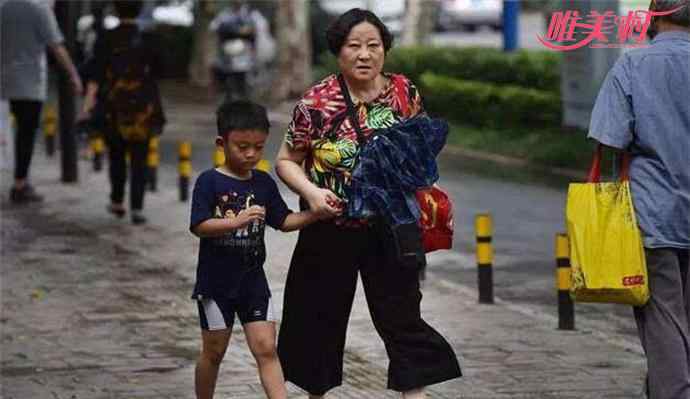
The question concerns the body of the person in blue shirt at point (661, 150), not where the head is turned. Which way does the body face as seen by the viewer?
away from the camera

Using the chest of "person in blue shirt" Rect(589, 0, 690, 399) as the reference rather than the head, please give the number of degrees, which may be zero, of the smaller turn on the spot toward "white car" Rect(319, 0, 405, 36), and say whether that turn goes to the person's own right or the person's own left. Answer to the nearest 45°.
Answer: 0° — they already face it

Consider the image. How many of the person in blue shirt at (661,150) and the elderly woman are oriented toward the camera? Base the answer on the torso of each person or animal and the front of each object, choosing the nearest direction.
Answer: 1

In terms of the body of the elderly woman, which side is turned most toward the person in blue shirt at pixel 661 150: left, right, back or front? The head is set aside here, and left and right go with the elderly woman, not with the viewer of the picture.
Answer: left

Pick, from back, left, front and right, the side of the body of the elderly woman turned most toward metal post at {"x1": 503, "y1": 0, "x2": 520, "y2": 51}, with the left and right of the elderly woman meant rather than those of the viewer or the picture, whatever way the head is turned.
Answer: back

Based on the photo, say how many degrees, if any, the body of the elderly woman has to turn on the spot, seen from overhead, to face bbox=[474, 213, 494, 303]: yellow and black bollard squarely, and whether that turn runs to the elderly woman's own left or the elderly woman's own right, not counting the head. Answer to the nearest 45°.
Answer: approximately 180°

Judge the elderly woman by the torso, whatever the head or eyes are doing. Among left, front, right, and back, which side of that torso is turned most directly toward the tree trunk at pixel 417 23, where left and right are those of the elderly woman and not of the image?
back

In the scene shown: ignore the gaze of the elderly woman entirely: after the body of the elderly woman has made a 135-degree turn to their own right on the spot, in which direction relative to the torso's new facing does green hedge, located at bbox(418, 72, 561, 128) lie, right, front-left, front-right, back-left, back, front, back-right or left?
front-right

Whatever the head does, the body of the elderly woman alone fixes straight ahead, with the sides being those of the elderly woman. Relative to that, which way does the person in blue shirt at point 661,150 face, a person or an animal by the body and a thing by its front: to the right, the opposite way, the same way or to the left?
the opposite way

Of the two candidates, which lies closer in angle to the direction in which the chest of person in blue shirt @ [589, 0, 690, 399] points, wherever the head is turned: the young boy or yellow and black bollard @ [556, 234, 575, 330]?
the yellow and black bollard

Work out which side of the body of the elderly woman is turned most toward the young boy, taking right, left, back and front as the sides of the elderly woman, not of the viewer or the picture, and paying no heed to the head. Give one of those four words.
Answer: right

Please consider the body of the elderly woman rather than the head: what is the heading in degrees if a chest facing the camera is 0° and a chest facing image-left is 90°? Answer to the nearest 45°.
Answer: approximately 0°
